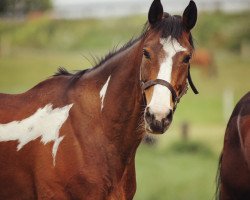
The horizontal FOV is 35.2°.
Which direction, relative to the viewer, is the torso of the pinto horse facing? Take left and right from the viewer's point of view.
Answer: facing the viewer and to the right of the viewer
